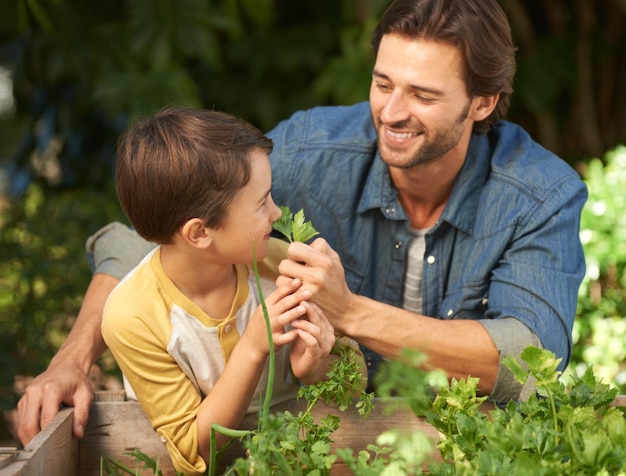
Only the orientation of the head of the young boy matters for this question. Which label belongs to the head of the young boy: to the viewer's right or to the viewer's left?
to the viewer's right

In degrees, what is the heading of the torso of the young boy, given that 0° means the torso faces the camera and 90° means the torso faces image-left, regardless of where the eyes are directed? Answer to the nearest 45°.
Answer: approximately 315°

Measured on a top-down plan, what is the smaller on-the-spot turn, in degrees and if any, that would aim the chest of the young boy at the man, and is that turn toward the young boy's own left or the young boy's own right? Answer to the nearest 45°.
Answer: approximately 90° to the young boy's own left
